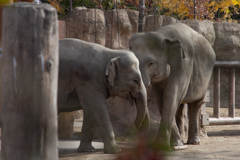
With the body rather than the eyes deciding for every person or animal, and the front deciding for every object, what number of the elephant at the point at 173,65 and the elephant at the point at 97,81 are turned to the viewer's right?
1

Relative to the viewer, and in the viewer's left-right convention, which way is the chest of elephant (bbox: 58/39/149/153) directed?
facing to the right of the viewer

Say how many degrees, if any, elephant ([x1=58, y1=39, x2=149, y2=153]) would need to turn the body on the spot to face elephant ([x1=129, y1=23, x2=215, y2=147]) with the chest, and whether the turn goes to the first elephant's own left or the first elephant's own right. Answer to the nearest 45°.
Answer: approximately 45° to the first elephant's own left

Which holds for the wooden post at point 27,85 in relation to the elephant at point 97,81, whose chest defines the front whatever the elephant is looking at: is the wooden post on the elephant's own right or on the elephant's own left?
on the elephant's own right

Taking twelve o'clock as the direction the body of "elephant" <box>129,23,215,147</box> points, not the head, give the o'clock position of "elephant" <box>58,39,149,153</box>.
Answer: "elephant" <box>58,39,149,153</box> is roughly at 12 o'clock from "elephant" <box>129,23,215,147</box>.

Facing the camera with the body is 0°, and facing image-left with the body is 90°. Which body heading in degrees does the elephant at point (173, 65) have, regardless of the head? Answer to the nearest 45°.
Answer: approximately 45°
